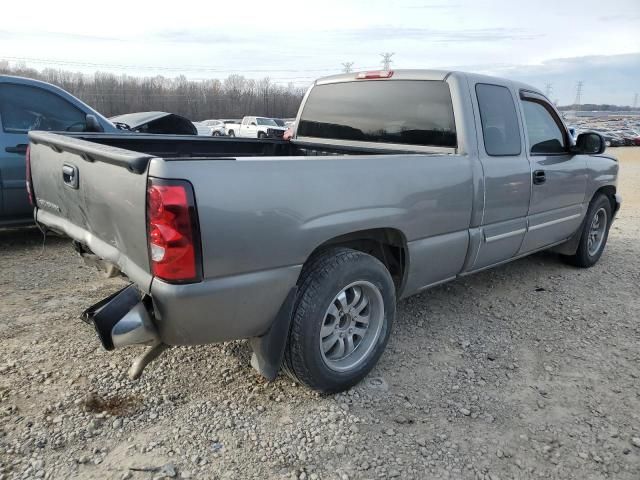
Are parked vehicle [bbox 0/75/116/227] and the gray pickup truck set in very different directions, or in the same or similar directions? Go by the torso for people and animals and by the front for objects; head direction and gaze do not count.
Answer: same or similar directions

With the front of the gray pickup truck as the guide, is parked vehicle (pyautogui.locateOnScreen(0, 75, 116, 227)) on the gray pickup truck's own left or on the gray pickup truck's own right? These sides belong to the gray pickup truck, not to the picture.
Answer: on the gray pickup truck's own left

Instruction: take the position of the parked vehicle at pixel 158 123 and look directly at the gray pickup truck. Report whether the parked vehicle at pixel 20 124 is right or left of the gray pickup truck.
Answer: right

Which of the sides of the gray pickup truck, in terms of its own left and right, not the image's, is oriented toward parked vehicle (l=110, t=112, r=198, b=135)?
left

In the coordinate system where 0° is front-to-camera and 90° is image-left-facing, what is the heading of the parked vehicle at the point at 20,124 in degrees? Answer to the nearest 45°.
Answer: approximately 270°

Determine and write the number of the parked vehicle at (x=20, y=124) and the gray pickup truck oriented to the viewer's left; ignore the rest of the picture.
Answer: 0

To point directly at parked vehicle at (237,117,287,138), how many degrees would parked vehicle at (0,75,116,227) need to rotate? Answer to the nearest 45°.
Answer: approximately 45° to its left

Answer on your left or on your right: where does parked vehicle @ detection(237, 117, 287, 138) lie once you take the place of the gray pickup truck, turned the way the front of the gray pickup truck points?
on your left

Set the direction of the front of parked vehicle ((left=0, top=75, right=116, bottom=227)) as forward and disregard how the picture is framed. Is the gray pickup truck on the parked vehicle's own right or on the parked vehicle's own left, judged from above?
on the parked vehicle's own right

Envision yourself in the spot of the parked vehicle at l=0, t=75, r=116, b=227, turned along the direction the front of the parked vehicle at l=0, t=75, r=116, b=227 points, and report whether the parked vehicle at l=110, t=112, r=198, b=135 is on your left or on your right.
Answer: on your left

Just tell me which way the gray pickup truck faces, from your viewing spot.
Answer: facing away from the viewer and to the right of the viewer
